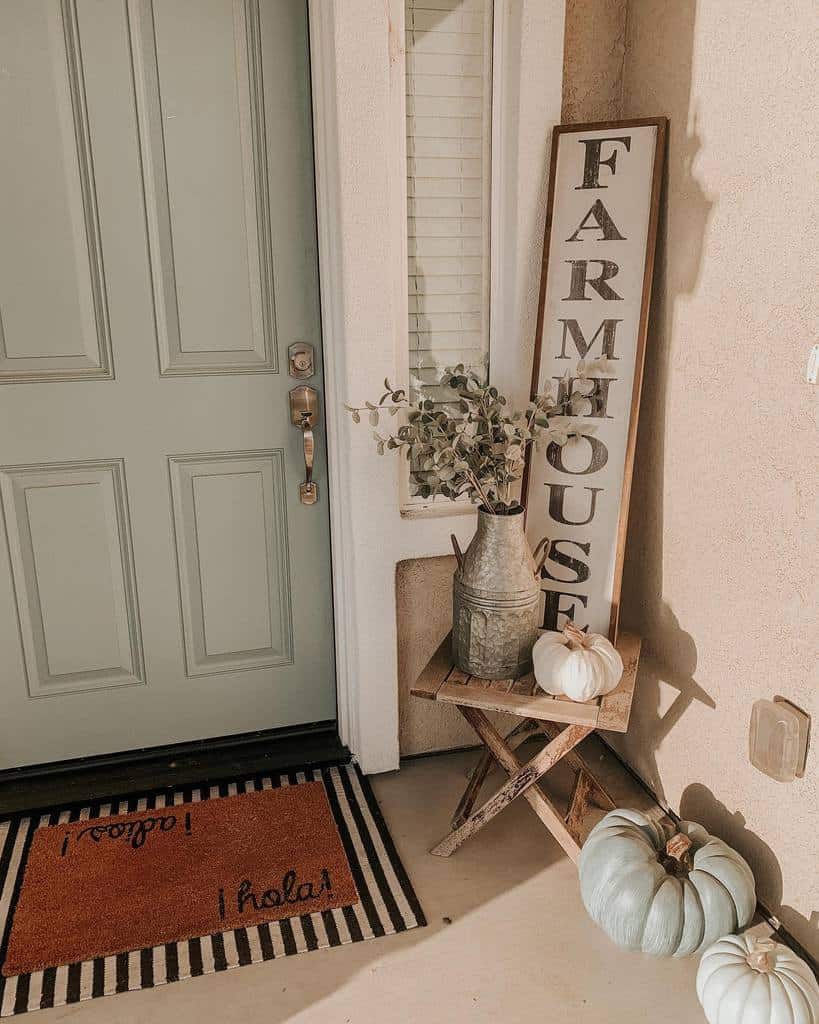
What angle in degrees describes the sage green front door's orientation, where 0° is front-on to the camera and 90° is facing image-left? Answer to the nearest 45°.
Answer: approximately 0°

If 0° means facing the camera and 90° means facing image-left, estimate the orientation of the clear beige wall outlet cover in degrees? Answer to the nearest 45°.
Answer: approximately 45°

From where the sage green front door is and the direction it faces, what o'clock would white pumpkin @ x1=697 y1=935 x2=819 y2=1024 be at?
The white pumpkin is roughly at 11 o'clock from the sage green front door.

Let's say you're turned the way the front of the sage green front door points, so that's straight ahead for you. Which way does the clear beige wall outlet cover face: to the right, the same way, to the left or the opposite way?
to the right

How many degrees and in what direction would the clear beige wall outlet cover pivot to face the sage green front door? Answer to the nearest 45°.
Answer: approximately 45° to its right

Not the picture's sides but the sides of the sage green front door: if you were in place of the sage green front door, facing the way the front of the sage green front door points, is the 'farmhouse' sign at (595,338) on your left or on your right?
on your left

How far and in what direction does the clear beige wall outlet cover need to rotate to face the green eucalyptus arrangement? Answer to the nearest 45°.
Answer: approximately 45° to its right
